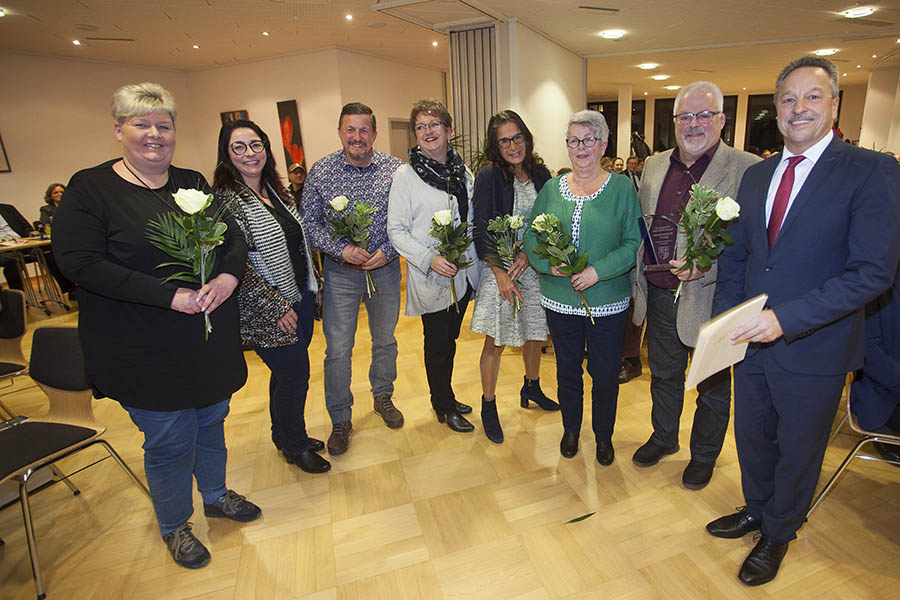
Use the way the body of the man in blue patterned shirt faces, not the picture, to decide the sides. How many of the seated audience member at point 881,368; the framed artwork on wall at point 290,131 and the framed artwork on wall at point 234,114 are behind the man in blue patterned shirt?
2

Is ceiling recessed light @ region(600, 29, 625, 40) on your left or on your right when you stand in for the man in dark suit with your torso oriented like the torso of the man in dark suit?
on your right

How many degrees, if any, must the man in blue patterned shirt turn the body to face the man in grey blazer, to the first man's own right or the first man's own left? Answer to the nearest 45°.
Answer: approximately 45° to the first man's own left

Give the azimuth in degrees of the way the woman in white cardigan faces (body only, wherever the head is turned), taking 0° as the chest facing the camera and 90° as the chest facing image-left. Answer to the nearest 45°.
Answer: approximately 315°
